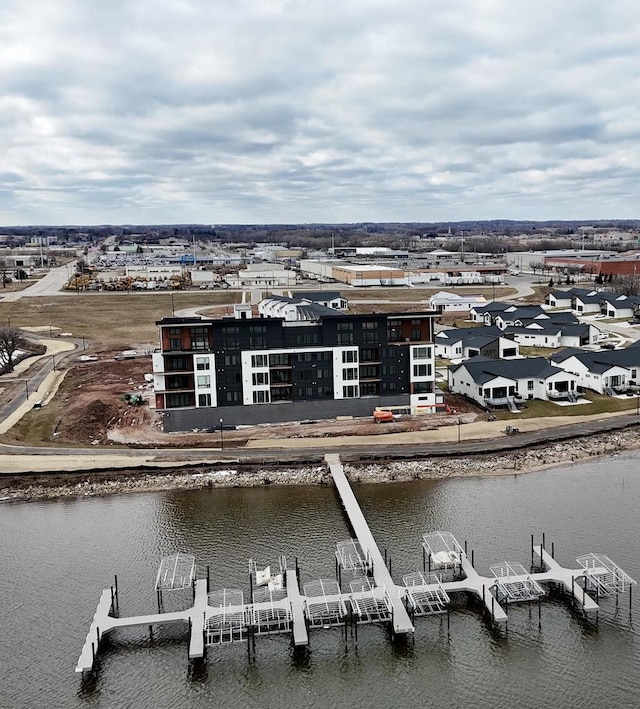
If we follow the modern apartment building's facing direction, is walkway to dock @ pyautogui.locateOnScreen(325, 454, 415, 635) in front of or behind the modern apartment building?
in front

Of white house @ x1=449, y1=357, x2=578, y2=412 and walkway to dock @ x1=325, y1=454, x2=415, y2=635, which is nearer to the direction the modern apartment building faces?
the walkway to dock

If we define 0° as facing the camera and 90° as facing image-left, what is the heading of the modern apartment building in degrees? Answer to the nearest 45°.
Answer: approximately 0°

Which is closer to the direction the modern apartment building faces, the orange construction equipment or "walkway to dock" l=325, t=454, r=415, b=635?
the walkway to dock

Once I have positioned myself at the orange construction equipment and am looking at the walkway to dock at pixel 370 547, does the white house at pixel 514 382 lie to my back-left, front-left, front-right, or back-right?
back-left

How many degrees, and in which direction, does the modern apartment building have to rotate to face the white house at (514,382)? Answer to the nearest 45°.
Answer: approximately 90° to its left
